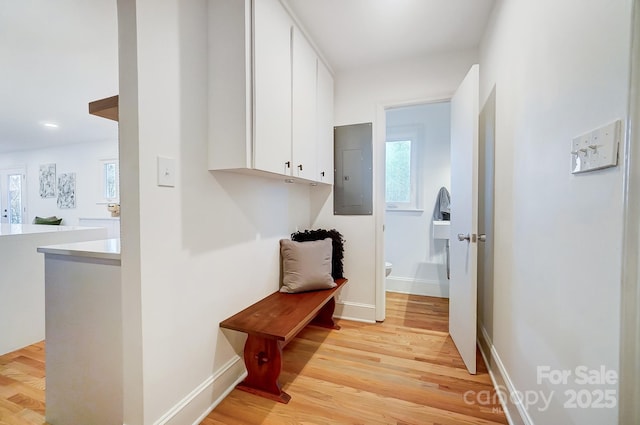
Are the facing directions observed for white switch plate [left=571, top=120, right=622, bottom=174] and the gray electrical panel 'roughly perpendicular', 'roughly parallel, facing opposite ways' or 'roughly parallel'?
roughly perpendicular

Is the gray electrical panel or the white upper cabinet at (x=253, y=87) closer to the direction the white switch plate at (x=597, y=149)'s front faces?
the white upper cabinet

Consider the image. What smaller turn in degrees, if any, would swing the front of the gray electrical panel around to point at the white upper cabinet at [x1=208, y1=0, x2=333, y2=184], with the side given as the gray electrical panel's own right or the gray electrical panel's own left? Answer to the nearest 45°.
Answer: approximately 45° to the gray electrical panel's own right

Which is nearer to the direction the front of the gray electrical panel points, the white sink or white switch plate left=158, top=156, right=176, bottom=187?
the white switch plate

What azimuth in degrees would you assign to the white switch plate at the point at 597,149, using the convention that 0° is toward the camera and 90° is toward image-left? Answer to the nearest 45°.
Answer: approximately 45°

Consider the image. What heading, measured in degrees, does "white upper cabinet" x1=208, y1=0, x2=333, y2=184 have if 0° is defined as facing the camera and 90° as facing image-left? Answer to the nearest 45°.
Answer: approximately 315°

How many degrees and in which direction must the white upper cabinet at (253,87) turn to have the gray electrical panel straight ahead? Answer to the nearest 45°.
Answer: approximately 90° to its left

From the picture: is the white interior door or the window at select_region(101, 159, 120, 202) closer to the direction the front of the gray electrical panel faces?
the white interior door

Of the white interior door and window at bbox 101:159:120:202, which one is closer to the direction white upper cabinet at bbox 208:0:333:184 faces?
the white interior door

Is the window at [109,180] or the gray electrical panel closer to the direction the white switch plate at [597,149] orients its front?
the window

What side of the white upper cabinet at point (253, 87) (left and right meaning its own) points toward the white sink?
left

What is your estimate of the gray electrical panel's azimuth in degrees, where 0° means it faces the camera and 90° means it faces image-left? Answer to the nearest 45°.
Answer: approximately 0°
